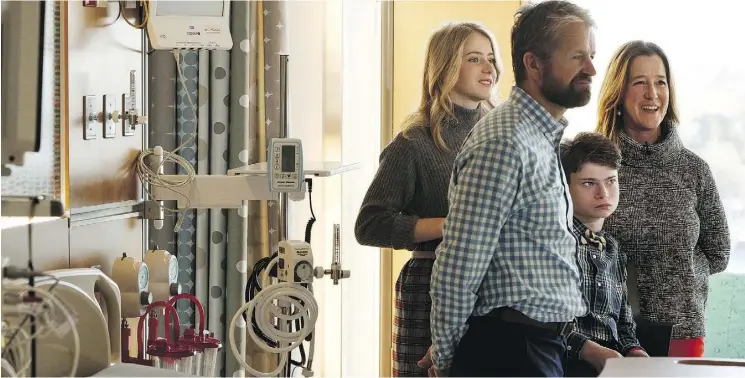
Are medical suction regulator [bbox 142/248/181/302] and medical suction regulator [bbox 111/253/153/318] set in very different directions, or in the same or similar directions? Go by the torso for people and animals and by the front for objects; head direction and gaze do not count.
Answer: same or similar directions

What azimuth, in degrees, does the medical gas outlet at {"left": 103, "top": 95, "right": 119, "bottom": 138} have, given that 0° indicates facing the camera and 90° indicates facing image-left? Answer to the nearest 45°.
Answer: approximately 315°

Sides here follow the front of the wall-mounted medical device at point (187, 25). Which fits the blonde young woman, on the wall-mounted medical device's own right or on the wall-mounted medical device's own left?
on the wall-mounted medical device's own left

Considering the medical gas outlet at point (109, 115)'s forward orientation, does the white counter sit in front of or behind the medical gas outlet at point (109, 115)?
in front

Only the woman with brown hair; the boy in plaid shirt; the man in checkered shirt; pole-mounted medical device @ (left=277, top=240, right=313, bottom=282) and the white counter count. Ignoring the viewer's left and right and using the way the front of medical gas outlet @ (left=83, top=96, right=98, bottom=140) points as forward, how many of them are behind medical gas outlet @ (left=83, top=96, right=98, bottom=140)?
0

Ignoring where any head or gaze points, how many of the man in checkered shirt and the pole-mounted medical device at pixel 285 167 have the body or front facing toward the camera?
1

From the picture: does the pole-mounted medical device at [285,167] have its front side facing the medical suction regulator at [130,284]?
no
